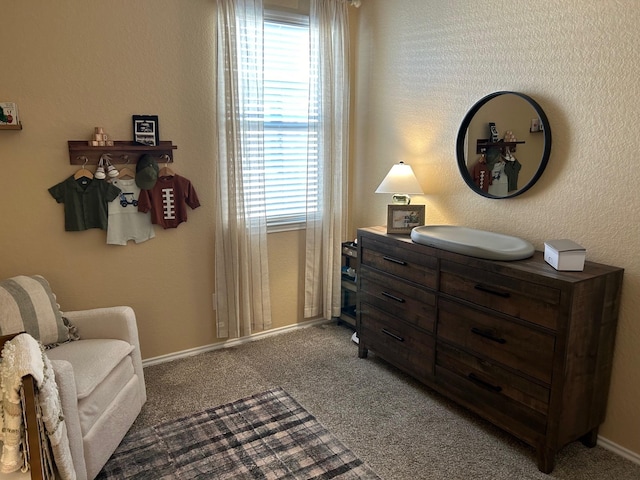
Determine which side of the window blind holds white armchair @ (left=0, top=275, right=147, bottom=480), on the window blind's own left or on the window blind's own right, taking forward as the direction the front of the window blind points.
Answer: on the window blind's own right

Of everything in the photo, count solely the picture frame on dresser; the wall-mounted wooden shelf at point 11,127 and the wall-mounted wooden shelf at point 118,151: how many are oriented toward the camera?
3

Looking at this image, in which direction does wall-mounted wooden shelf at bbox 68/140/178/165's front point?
toward the camera

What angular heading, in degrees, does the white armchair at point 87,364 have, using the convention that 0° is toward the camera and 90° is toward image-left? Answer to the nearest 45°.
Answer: approximately 315°

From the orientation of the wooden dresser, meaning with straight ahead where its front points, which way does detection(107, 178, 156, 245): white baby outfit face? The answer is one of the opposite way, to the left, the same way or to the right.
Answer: to the left

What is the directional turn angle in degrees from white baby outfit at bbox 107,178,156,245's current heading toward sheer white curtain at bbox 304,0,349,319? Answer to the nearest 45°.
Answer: approximately 90° to its left

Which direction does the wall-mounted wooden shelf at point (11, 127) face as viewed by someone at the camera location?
facing the viewer

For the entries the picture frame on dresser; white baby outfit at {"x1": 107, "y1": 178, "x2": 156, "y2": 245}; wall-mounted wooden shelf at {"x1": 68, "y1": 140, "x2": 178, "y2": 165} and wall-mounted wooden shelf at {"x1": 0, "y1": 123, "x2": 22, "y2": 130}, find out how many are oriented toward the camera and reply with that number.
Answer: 4

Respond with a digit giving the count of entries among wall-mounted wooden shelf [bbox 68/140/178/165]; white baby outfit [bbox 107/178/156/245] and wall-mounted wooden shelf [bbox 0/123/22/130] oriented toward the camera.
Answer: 3

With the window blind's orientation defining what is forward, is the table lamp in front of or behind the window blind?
in front

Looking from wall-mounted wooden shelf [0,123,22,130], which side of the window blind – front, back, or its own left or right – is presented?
right

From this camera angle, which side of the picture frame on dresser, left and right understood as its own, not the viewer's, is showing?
front

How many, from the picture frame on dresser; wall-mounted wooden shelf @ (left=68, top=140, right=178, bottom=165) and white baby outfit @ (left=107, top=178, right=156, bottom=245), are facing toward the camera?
3

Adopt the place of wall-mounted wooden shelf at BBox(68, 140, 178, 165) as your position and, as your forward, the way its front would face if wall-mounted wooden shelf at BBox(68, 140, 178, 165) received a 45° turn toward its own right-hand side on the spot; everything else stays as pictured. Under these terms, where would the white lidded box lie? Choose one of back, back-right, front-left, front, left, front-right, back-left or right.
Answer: left

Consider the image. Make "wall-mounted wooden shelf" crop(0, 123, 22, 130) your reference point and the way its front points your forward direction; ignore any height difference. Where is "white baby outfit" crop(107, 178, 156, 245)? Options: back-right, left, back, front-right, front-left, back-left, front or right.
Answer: left
